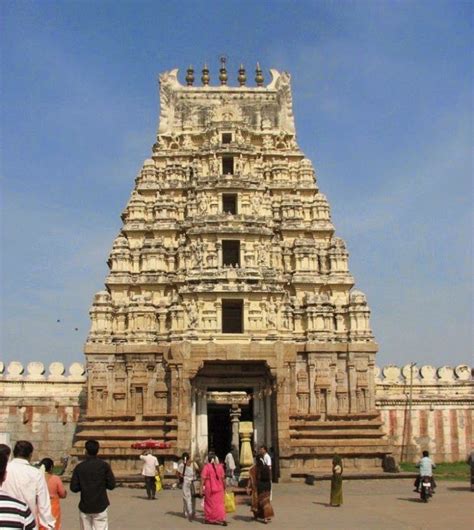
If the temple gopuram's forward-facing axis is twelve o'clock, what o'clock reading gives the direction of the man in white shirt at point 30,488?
The man in white shirt is roughly at 12 o'clock from the temple gopuram.

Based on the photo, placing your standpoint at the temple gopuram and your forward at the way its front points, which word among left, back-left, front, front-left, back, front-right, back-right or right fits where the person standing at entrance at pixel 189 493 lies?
front

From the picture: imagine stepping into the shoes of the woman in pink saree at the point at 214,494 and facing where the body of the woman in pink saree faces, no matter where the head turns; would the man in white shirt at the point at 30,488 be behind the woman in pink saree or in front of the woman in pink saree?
behind

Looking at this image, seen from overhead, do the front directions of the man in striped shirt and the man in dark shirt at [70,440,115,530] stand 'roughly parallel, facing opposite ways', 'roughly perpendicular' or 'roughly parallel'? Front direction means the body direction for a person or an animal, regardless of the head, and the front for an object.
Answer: roughly parallel

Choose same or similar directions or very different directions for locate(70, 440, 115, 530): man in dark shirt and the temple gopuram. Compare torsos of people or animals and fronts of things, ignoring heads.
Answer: very different directions

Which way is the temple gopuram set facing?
toward the camera

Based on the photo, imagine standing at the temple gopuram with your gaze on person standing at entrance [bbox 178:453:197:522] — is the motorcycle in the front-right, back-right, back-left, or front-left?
front-left

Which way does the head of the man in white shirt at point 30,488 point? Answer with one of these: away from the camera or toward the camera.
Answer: away from the camera

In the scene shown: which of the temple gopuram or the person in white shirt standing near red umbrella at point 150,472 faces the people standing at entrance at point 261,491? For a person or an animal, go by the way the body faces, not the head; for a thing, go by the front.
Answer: the temple gopuram

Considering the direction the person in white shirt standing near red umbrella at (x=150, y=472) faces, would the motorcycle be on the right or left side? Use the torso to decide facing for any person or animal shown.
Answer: on their right

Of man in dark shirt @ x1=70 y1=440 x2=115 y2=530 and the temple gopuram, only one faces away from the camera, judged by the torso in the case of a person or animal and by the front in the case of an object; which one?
the man in dark shirt

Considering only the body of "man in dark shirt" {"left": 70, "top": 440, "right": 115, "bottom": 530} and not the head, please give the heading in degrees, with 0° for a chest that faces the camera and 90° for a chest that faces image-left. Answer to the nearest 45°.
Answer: approximately 180°

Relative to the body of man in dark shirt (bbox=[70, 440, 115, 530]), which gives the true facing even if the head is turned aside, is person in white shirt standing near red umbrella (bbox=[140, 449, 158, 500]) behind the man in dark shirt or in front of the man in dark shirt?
in front

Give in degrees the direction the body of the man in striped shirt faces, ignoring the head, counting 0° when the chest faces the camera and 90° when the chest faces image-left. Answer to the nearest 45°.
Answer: approximately 180°

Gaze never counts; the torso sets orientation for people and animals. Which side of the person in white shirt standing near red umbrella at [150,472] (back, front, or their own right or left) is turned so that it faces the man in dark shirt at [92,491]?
back

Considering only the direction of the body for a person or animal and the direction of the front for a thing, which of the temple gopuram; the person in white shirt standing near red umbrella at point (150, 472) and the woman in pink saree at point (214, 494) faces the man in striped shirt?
the temple gopuram
